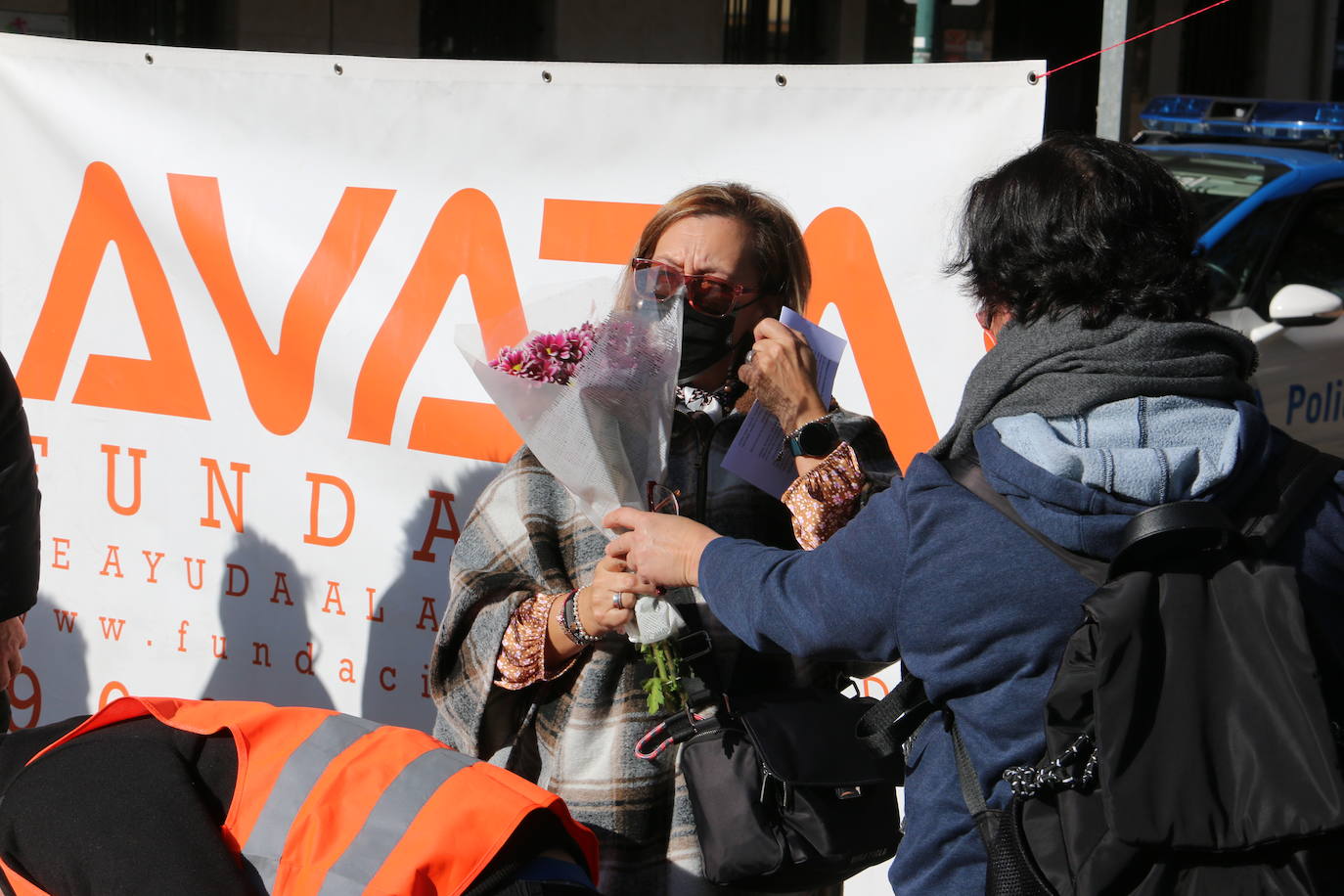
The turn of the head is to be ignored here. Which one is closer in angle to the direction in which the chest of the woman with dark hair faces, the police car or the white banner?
the white banner

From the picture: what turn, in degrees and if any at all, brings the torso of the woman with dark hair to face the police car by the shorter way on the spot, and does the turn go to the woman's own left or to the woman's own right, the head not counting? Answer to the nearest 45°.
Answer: approximately 45° to the woman's own right

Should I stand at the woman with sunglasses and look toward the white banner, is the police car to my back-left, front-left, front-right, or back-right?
front-right

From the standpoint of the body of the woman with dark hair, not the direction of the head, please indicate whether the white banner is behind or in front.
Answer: in front

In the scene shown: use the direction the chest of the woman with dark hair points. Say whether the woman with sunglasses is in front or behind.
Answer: in front

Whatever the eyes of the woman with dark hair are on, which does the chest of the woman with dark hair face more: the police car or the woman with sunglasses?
the woman with sunglasses

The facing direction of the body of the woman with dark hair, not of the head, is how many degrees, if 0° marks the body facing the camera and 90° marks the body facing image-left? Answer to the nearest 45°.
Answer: approximately 135°

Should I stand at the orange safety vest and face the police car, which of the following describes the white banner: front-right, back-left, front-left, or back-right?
front-left

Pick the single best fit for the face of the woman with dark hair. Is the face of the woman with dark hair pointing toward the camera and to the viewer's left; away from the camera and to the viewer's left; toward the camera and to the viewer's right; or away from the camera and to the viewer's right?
away from the camera and to the viewer's left
